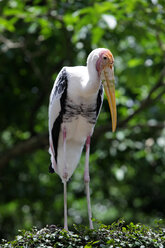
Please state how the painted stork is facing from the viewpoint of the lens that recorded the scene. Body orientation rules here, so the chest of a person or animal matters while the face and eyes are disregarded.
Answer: facing the viewer and to the right of the viewer
